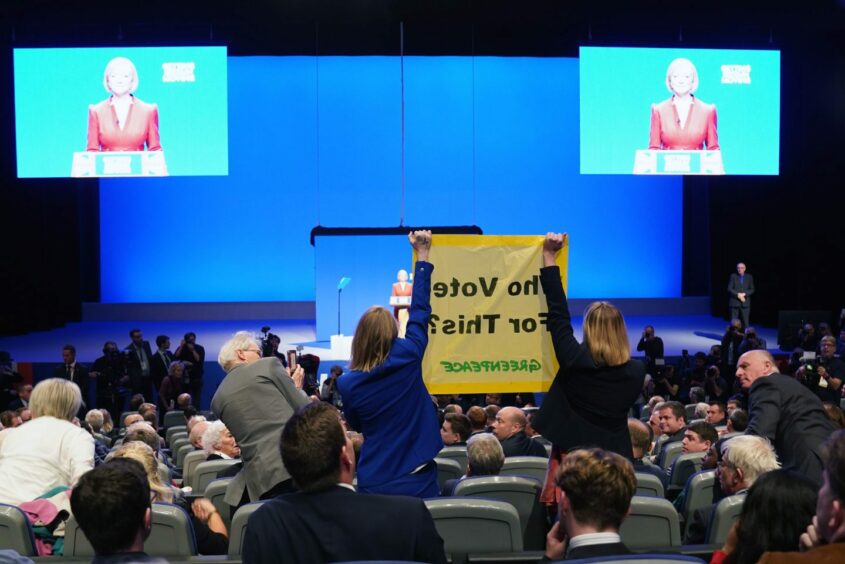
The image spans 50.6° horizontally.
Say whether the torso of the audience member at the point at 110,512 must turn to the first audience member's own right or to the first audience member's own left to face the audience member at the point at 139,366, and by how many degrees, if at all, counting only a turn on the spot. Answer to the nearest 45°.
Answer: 0° — they already face them

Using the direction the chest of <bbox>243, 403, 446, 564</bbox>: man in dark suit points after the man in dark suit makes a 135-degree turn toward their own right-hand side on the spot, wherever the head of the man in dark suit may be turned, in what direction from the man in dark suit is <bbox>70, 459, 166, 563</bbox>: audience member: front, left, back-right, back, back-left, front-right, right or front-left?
back-right

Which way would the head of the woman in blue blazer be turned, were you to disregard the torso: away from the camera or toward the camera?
away from the camera

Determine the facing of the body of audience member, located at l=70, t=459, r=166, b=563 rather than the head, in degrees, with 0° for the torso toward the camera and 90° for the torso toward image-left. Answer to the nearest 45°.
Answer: approximately 180°

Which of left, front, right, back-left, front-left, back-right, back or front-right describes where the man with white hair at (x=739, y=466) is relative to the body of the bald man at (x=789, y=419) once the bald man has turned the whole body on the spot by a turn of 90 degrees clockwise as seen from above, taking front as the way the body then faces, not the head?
back-right

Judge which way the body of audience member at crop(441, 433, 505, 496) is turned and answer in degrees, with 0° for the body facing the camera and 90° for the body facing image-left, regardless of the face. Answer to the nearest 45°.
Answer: approximately 180°

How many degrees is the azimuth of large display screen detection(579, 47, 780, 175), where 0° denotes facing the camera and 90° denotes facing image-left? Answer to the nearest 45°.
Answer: approximately 0°

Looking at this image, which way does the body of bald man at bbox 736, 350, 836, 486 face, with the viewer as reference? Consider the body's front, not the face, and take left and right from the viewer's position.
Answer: facing away from the viewer and to the left of the viewer

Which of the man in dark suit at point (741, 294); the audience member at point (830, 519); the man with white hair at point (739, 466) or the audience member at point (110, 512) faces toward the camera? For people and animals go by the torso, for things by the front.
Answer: the man in dark suit

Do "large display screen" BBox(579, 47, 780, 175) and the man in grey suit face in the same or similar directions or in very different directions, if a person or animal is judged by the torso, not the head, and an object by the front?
very different directions

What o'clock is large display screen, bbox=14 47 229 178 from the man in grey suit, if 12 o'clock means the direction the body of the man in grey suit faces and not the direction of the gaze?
The large display screen is roughly at 10 o'clock from the man in grey suit.

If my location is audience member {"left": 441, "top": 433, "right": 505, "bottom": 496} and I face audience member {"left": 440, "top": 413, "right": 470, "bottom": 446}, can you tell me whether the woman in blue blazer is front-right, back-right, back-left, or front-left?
back-left

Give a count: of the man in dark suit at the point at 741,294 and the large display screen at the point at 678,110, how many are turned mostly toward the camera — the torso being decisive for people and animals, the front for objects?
2

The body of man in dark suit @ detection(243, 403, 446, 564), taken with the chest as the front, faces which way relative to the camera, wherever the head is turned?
away from the camera
